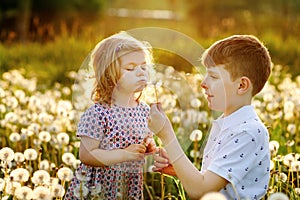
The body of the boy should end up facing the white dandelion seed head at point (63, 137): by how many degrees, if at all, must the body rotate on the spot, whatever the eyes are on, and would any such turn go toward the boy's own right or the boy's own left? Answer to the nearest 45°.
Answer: approximately 45° to the boy's own right

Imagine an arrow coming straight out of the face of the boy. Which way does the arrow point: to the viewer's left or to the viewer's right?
to the viewer's left

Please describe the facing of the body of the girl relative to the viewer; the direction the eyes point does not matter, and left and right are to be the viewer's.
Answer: facing the viewer and to the right of the viewer

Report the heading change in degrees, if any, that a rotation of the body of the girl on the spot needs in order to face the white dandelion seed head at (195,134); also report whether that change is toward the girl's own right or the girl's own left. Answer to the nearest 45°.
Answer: approximately 90° to the girl's own left

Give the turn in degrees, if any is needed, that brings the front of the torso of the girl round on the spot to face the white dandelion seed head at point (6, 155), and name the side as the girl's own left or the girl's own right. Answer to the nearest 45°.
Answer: approximately 135° to the girl's own right

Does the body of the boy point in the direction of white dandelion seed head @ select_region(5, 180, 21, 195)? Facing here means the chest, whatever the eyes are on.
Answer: yes

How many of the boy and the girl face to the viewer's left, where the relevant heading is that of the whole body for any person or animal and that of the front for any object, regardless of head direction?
1

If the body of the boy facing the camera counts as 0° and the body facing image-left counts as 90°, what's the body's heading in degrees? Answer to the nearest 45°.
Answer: approximately 90°

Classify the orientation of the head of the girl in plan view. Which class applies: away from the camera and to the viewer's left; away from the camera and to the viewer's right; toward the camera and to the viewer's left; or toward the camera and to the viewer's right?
toward the camera and to the viewer's right
